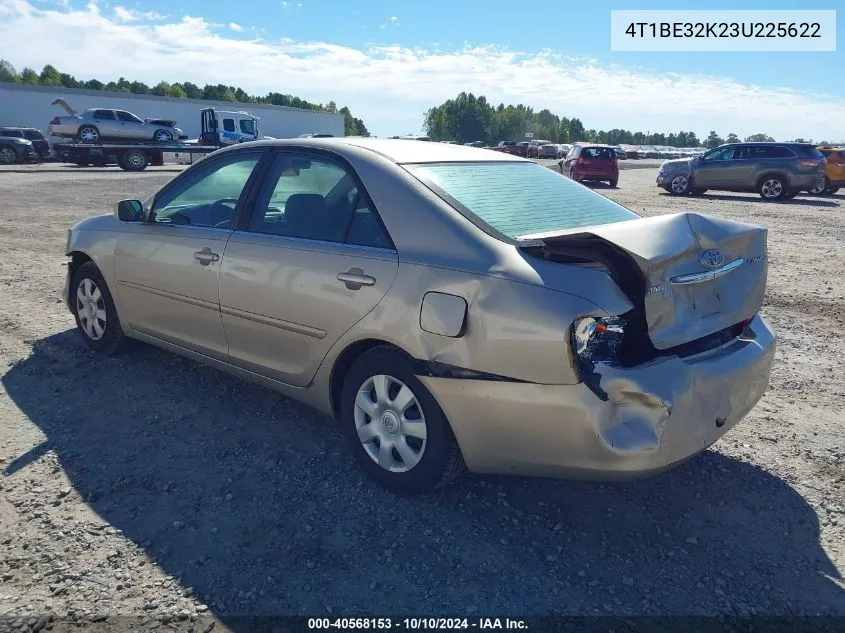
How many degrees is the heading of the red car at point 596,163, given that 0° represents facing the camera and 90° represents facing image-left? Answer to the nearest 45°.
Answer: approximately 135°

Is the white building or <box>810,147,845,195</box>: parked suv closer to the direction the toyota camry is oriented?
the white building

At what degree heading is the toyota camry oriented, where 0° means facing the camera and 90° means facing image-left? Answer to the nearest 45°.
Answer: approximately 135°

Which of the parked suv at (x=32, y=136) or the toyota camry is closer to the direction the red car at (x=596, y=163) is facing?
the parked suv

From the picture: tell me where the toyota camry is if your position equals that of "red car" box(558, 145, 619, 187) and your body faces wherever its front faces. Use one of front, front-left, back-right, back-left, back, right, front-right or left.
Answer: back-left

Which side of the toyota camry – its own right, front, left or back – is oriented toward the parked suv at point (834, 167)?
right

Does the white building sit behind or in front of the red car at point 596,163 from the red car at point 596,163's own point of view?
in front
